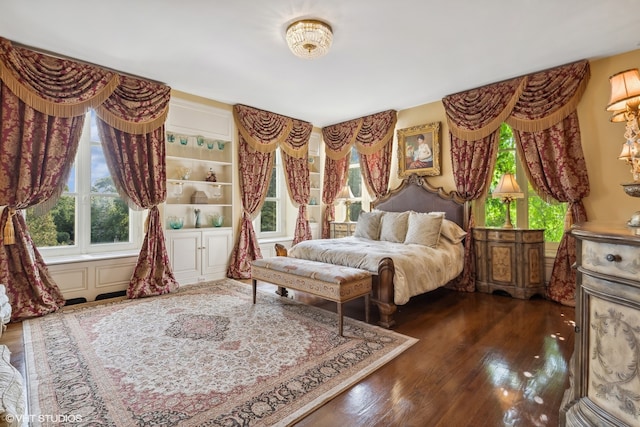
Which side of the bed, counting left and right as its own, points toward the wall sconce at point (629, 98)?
left

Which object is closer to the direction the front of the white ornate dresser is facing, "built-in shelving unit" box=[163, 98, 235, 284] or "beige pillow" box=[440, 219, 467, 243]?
the built-in shelving unit

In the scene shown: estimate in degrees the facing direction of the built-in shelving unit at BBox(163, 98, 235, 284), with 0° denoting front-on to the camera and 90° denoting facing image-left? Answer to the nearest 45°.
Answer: approximately 315°

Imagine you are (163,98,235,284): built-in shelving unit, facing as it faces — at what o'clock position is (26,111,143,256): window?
The window is roughly at 4 o'clock from the built-in shelving unit.

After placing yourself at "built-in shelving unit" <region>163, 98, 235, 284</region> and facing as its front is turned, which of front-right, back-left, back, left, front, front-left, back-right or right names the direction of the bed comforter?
front

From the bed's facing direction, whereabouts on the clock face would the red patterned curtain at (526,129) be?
The red patterned curtain is roughly at 7 o'clock from the bed.

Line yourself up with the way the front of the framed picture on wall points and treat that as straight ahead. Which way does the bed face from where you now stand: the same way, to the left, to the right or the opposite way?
the same way

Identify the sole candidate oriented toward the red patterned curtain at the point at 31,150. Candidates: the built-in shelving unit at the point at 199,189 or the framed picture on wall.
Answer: the framed picture on wall

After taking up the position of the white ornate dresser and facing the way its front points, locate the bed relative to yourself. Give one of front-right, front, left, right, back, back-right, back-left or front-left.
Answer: right

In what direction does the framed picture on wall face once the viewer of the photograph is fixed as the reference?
facing the viewer and to the left of the viewer

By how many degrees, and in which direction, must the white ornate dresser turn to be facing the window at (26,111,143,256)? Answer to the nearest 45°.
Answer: approximately 45° to its right

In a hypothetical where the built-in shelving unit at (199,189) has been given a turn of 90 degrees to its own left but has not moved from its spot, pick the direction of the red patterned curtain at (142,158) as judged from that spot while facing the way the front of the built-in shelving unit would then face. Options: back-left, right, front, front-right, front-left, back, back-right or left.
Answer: back

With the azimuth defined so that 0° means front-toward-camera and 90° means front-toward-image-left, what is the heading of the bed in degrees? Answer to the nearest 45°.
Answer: approximately 45°

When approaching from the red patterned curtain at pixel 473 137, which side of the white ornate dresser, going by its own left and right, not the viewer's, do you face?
right

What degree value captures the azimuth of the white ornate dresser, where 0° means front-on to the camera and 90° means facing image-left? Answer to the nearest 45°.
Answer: approximately 45°
